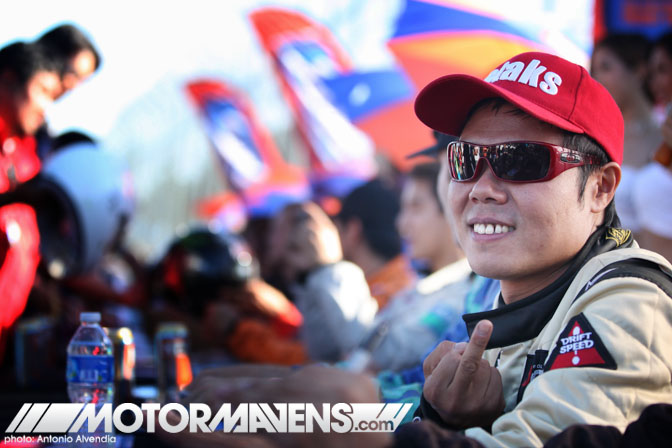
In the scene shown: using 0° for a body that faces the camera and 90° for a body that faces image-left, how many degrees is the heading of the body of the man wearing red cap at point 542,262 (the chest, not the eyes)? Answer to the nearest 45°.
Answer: approximately 45°

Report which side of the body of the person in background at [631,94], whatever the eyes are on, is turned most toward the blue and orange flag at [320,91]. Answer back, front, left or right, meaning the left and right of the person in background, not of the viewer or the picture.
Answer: right

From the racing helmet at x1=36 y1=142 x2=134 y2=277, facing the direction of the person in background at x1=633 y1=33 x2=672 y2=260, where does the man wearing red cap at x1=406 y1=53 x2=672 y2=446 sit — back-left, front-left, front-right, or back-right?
front-right

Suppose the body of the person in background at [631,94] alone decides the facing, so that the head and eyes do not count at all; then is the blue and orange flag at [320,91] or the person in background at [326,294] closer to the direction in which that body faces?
the person in background

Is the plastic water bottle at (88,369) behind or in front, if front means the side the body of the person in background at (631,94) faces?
in front

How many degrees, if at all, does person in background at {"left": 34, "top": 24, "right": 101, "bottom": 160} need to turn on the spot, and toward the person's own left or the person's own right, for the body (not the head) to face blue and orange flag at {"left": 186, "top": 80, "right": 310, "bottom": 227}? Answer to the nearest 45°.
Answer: approximately 90° to the person's own left

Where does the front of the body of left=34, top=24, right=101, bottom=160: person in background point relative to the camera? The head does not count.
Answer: to the viewer's right

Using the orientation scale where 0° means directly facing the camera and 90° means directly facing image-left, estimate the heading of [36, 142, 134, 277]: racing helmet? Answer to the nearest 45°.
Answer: approximately 90°

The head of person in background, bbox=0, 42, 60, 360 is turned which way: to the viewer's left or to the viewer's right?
to the viewer's right

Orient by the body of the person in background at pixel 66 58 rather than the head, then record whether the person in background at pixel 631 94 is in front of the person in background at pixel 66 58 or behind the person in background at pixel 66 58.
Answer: in front

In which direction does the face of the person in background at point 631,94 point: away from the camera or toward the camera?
toward the camera

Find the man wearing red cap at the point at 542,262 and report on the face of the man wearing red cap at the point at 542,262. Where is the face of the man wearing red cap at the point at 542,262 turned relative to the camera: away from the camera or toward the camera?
toward the camera

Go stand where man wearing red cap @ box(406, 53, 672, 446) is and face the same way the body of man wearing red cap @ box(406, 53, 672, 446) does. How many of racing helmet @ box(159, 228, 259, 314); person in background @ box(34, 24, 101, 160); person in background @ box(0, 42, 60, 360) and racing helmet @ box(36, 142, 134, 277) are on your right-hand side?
4
